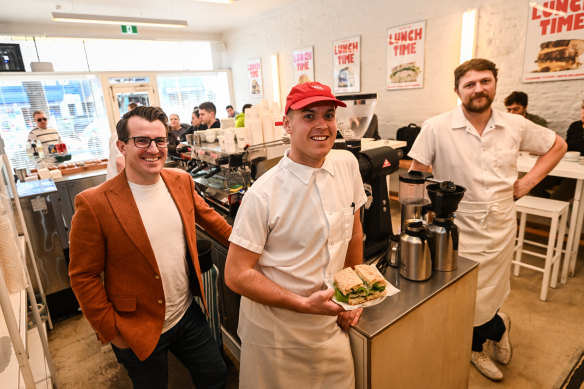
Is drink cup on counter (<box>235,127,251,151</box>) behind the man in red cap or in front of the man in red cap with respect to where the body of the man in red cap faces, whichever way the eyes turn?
behind

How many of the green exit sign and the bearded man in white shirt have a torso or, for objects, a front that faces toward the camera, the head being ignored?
2

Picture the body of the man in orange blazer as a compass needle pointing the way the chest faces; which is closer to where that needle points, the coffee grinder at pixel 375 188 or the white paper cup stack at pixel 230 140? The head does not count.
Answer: the coffee grinder

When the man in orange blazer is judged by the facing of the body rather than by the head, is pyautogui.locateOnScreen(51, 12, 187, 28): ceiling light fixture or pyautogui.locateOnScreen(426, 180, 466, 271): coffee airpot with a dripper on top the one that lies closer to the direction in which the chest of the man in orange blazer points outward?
the coffee airpot with a dripper on top

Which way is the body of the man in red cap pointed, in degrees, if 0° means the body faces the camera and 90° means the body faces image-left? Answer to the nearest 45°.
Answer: approximately 315°

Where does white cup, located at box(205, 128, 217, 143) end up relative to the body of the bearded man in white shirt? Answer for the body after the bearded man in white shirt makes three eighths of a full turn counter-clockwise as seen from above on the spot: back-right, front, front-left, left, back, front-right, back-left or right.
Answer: back-left

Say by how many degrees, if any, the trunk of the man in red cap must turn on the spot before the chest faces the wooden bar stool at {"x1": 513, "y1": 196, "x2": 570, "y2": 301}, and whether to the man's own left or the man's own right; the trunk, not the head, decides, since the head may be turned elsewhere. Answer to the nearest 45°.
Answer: approximately 90° to the man's own left

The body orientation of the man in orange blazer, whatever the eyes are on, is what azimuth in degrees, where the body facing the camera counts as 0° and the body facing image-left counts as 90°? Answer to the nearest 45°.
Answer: approximately 315°

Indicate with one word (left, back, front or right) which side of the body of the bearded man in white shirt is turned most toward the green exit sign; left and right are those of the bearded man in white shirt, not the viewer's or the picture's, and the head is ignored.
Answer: right

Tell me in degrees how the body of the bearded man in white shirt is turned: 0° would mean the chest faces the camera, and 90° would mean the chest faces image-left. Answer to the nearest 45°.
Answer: approximately 0°
